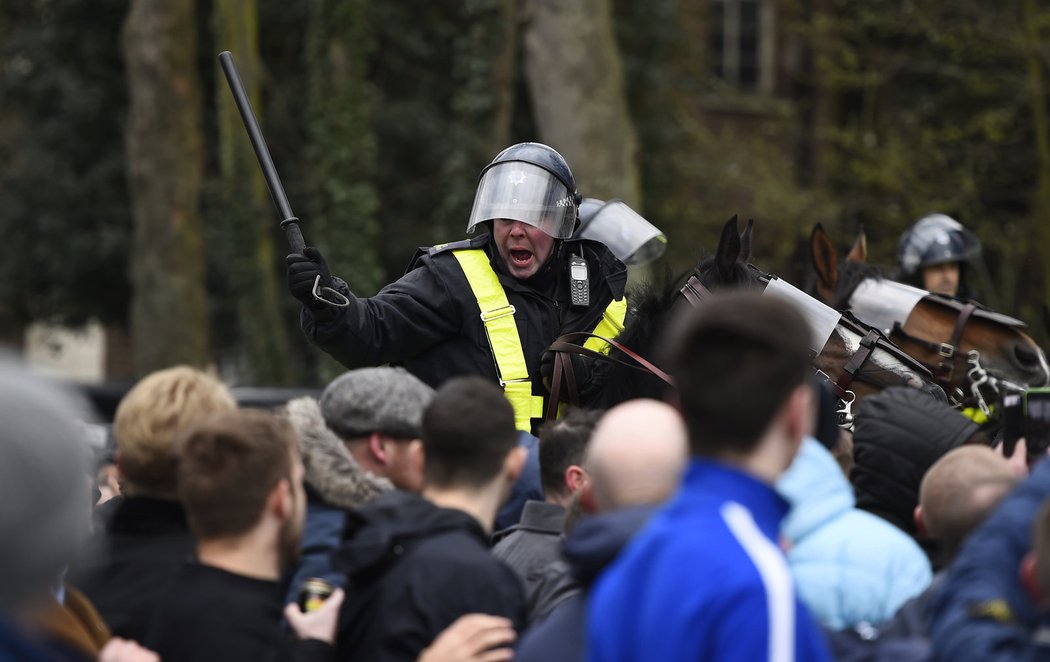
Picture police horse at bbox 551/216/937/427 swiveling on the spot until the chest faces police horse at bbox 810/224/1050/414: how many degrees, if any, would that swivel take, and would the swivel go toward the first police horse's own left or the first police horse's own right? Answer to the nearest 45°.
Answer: approximately 45° to the first police horse's own left

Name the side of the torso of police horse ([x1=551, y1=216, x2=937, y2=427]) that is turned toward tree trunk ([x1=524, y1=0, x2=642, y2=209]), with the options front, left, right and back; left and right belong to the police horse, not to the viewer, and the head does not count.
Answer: left

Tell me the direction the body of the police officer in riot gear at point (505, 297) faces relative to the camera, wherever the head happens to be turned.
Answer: toward the camera

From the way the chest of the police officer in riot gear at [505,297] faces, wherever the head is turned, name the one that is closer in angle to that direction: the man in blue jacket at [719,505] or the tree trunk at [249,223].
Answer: the man in blue jacket

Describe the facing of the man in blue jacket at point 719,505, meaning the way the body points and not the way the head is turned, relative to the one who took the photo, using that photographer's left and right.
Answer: facing away from the viewer and to the right of the viewer

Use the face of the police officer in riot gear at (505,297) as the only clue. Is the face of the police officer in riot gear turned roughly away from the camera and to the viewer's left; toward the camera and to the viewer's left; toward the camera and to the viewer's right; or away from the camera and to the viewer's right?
toward the camera and to the viewer's left

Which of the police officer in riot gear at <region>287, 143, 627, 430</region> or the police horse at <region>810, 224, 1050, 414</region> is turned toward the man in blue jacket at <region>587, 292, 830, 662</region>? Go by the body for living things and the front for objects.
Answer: the police officer in riot gear

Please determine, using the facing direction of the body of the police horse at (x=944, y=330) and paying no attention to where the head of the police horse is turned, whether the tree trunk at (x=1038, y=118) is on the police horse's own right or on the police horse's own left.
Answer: on the police horse's own left

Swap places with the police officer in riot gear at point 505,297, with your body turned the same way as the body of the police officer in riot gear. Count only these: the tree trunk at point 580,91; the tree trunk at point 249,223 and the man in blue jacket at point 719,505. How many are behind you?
2

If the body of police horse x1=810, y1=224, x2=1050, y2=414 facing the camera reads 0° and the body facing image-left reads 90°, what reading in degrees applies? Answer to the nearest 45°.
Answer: approximately 270°

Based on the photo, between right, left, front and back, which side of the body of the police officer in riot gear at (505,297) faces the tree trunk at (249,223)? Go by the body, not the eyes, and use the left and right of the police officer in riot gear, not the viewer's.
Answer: back

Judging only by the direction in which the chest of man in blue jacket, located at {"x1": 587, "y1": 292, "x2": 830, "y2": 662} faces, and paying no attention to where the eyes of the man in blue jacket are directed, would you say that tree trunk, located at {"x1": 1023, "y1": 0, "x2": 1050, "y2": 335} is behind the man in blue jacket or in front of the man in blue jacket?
in front

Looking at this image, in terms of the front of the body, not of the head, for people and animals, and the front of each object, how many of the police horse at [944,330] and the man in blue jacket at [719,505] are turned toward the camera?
0

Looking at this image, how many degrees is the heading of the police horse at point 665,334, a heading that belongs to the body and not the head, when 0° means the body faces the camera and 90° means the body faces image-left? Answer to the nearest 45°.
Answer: approximately 270°
